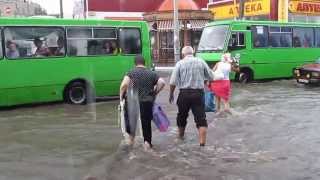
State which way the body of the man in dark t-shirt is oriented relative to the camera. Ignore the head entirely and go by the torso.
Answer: away from the camera

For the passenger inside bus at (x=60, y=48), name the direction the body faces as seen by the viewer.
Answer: to the viewer's left

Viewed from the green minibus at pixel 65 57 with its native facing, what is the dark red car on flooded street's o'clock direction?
The dark red car on flooded street is roughly at 5 o'clock from the green minibus.

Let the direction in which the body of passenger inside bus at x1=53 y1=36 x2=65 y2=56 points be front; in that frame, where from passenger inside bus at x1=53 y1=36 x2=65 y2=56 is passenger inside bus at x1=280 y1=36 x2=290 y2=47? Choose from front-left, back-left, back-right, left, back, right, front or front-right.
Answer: back-right

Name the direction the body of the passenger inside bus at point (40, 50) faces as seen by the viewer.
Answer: to the viewer's left

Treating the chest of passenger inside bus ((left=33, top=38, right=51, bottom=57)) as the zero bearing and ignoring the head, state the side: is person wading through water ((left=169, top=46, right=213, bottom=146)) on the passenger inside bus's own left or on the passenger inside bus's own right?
on the passenger inside bus's own left

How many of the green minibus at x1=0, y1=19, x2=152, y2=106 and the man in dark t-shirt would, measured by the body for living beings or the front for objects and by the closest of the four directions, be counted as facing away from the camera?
1

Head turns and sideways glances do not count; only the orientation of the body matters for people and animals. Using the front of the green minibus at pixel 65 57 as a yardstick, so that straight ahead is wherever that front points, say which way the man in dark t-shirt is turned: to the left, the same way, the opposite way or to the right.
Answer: to the right

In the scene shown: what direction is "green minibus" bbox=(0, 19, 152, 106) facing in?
to the viewer's left
